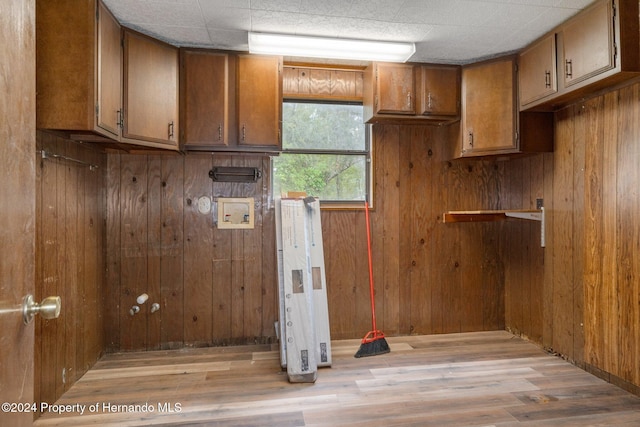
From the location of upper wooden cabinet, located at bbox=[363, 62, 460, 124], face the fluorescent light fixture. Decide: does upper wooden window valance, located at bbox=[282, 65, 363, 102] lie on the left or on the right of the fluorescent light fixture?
right

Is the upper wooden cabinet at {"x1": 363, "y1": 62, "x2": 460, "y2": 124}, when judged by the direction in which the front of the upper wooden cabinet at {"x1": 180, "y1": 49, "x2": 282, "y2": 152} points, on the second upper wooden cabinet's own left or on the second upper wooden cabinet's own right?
on the second upper wooden cabinet's own left

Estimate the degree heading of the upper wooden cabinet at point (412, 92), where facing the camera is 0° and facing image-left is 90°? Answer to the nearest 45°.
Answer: approximately 0°

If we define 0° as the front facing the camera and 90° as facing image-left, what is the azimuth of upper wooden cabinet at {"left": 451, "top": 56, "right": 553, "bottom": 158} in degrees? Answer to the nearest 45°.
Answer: approximately 45°

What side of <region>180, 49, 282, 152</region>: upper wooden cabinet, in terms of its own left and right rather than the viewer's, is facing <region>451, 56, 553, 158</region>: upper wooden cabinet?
left

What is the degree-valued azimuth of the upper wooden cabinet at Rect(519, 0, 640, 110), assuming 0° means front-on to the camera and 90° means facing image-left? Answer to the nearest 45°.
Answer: approximately 45°
